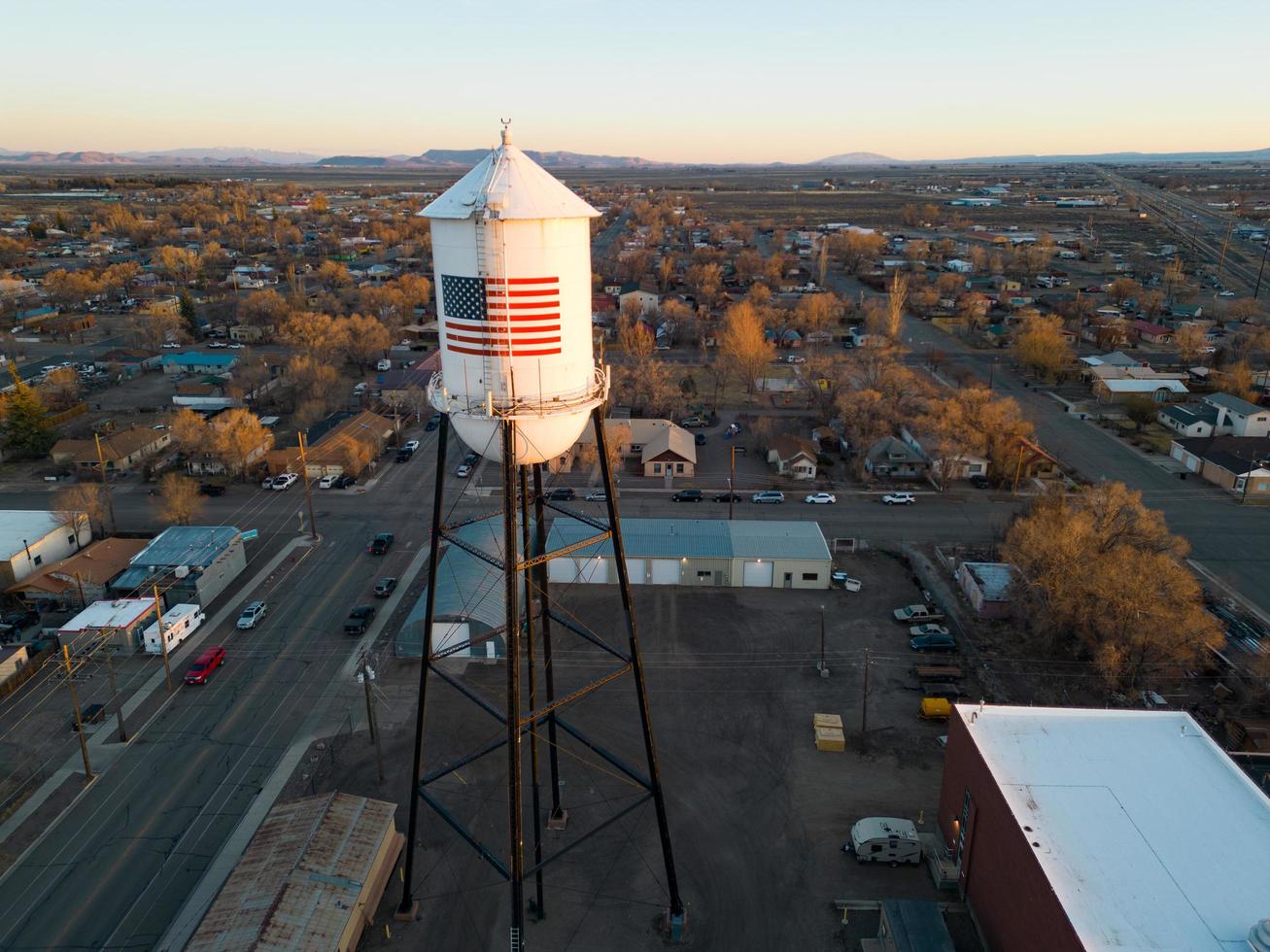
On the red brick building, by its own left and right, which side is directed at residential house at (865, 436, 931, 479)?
right

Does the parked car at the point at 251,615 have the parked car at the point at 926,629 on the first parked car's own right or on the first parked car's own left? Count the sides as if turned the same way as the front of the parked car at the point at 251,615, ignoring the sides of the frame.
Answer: on the first parked car's own left

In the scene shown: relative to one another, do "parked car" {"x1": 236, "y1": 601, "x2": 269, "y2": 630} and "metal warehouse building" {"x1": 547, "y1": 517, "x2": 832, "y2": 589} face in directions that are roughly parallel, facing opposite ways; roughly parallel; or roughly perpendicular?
roughly parallel

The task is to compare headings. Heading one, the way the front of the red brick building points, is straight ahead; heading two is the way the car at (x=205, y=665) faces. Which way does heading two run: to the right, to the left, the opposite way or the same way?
to the left

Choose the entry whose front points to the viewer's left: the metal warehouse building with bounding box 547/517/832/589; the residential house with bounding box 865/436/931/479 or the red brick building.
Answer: the red brick building

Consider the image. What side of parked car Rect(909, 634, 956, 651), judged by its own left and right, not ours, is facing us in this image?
left

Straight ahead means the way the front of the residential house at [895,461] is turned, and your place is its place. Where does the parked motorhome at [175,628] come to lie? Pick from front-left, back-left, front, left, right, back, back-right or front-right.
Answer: front-right

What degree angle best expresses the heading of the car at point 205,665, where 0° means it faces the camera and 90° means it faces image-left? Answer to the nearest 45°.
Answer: approximately 45°

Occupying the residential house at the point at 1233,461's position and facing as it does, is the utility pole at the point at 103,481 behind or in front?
in front

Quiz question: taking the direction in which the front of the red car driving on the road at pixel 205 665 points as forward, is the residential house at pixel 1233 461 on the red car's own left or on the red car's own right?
on the red car's own left

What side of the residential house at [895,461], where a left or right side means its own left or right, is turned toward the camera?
front

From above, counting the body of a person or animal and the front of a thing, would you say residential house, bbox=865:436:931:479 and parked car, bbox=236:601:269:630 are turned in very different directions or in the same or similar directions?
same or similar directions

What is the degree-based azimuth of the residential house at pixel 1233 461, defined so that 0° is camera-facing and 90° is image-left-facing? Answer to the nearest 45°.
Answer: approximately 45°

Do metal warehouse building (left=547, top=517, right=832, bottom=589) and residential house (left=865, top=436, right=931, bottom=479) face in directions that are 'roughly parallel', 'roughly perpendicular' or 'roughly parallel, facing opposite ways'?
roughly parallel
